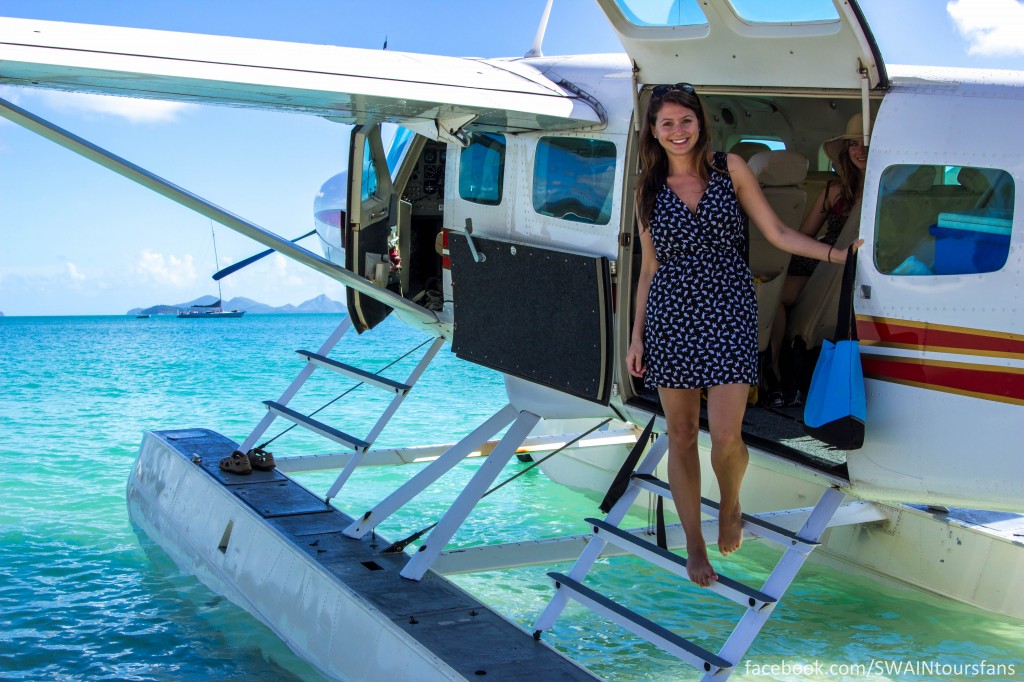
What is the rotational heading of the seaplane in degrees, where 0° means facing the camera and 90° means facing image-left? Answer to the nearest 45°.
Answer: approximately 135°
